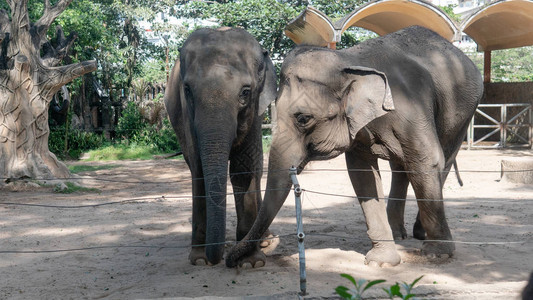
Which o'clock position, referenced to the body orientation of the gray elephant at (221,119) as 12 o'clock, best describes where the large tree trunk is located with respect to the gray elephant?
The large tree trunk is roughly at 5 o'clock from the gray elephant.

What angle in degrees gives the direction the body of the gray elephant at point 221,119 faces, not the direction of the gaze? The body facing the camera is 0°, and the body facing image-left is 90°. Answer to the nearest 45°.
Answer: approximately 0°

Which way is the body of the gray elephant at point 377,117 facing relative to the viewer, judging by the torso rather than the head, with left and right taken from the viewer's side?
facing the viewer and to the left of the viewer

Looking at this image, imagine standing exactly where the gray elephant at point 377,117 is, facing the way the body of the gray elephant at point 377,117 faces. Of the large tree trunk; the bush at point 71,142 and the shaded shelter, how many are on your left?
0

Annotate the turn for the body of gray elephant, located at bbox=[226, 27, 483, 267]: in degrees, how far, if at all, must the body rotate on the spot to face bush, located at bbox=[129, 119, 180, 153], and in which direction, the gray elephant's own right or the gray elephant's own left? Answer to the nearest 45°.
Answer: approximately 90° to the gray elephant's own right

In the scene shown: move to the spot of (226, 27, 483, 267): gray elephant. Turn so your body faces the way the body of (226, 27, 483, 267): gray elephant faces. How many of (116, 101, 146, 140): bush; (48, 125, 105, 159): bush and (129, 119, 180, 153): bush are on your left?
0

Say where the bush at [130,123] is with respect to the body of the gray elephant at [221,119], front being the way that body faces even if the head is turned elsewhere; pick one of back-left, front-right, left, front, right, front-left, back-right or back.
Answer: back

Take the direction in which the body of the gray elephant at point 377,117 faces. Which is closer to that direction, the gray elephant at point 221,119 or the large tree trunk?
the gray elephant

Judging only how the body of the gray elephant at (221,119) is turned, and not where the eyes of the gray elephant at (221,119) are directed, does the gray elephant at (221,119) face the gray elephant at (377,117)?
no

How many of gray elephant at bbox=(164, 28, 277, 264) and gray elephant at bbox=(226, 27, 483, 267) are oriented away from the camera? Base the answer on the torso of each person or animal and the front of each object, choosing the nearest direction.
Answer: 0

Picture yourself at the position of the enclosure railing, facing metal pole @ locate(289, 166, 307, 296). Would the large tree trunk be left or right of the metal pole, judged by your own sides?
right

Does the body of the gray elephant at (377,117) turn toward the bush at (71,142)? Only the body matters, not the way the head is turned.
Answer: no

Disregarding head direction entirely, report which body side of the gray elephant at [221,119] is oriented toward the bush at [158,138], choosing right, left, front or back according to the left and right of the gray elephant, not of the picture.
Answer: back

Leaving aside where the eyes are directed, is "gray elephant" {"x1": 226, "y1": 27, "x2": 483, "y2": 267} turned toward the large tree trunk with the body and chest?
no

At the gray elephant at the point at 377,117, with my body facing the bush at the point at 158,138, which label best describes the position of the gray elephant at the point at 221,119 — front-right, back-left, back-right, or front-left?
front-left
